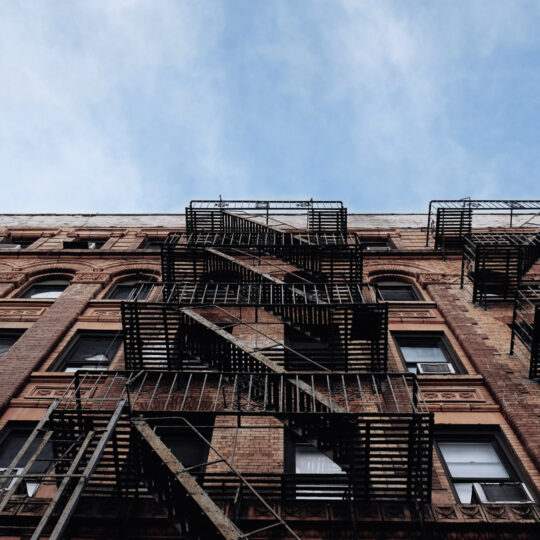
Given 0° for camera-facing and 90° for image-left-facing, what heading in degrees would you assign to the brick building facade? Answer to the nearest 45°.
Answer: approximately 0°
